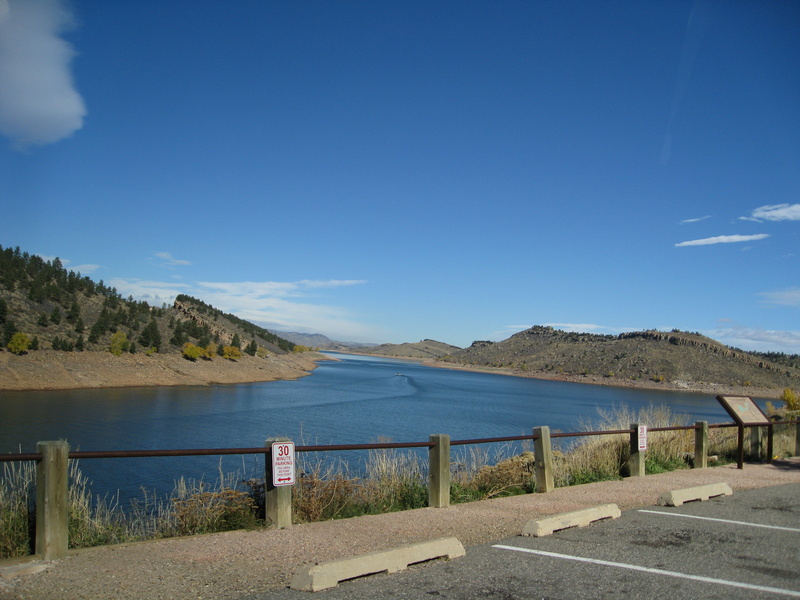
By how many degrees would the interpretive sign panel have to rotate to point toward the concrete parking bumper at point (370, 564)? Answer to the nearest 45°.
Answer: approximately 45° to its right

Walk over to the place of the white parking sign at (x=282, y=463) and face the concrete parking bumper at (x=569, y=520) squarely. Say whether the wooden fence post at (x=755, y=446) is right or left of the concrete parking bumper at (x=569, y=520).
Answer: left

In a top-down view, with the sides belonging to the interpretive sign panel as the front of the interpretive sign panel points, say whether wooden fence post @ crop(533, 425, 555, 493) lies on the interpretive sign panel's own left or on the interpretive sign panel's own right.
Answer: on the interpretive sign panel's own right

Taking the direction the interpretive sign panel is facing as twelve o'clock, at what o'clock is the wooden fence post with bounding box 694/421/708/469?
The wooden fence post is roughly at 3 o'clock from the interpretive sign panel.

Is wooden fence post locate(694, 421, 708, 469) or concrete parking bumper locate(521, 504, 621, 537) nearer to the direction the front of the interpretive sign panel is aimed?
the concrete parking bumper

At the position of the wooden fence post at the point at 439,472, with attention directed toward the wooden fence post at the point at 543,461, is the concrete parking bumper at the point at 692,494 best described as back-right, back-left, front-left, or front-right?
front-right

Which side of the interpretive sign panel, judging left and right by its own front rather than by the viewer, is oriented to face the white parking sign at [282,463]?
right
